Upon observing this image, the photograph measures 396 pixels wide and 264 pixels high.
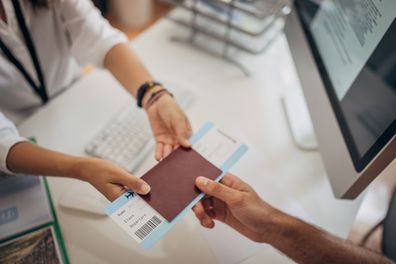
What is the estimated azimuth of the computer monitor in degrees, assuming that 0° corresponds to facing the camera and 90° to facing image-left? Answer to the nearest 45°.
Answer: approximately 45°
